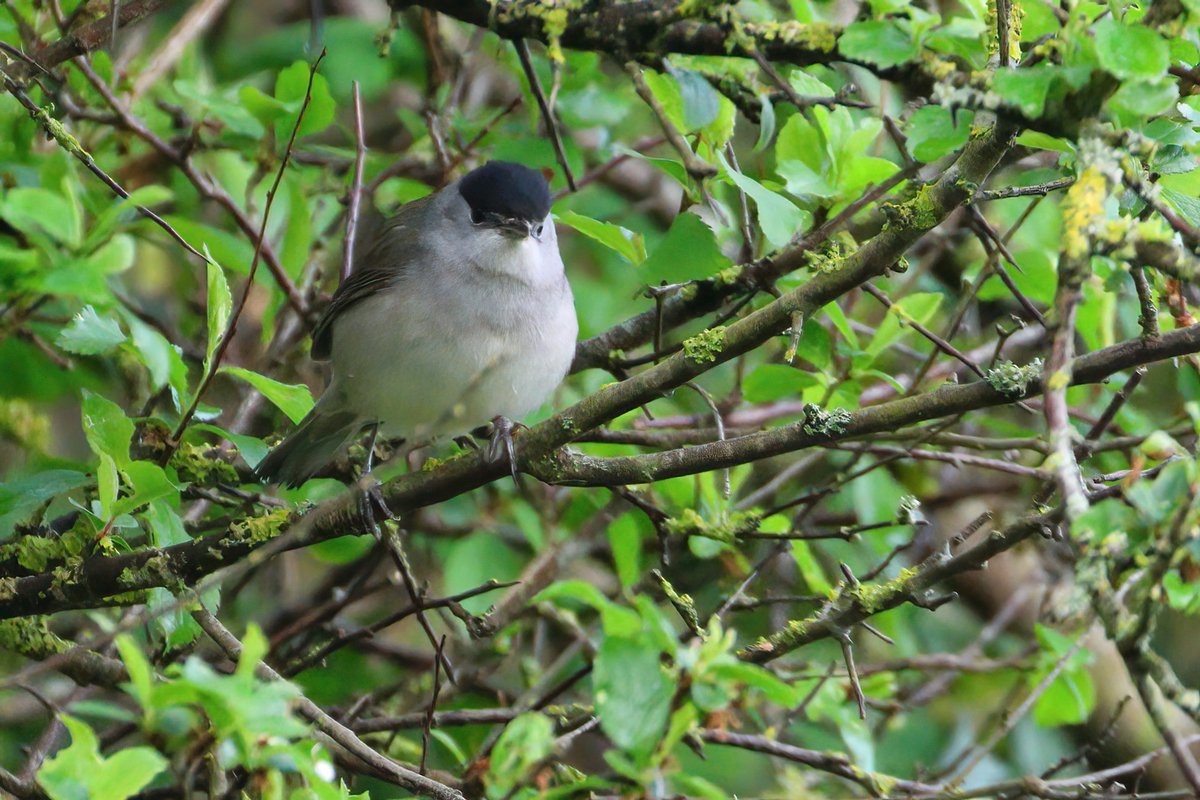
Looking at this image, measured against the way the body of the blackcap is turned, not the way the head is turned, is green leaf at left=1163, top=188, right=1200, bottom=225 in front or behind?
in front

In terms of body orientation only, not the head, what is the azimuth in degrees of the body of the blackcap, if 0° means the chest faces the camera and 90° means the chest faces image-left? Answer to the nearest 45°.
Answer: approximately 315°

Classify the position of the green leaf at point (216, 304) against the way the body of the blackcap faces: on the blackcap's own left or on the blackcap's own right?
on the blackcap's own right

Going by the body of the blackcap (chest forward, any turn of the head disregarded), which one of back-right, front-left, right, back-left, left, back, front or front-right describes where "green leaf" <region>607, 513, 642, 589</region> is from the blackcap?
front

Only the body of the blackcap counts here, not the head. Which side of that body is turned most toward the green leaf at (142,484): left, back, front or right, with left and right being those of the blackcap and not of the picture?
right
